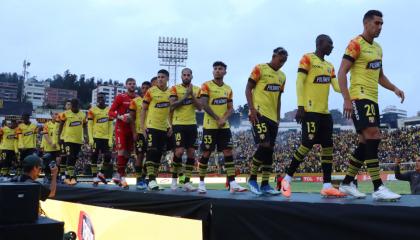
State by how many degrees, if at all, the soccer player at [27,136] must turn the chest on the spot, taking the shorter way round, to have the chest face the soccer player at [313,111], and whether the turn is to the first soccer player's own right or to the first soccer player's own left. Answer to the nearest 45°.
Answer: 0° — they already face them

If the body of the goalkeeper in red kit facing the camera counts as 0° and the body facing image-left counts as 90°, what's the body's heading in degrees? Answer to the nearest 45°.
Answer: approximately 315°

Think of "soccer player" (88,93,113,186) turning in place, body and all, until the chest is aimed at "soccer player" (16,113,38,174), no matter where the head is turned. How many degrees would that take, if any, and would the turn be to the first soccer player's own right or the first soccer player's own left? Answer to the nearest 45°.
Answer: approximately 135° to the first soccer player's own right

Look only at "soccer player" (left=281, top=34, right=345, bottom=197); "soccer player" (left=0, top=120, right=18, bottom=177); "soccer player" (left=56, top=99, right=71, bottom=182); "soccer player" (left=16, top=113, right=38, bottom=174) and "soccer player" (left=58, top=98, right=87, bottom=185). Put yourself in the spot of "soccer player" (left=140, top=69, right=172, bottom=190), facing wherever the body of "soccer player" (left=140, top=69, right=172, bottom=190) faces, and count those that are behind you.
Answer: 4

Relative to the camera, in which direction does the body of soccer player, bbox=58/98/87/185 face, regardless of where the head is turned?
toward the camera

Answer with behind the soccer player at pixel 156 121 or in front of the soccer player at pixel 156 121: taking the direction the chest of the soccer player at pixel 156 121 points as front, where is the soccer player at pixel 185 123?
in front

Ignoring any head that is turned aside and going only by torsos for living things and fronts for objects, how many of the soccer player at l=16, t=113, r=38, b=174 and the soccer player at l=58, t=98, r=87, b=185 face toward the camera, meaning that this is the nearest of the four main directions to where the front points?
2

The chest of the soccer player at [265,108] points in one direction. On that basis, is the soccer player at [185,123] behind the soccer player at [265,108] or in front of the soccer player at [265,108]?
behind

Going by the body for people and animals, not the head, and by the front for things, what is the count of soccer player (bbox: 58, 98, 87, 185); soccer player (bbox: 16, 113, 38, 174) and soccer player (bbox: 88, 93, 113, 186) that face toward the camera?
3

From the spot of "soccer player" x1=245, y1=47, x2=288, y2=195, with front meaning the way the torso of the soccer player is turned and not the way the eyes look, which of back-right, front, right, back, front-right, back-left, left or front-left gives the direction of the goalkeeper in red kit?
back
